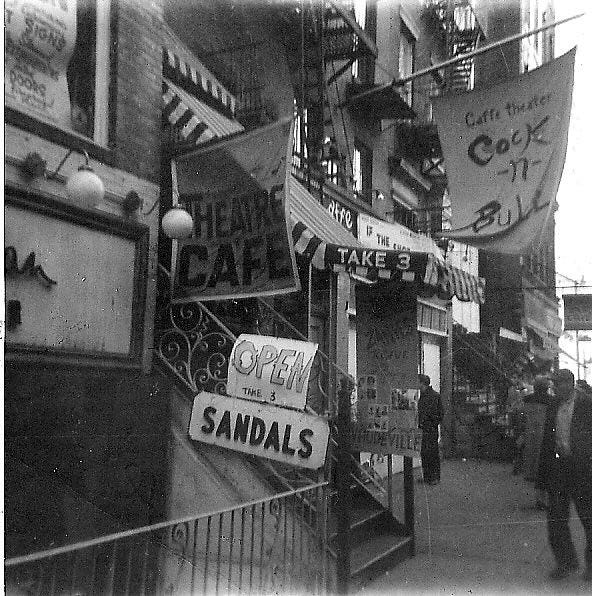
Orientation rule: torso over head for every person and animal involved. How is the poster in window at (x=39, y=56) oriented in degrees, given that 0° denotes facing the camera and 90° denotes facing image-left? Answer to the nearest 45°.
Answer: approximately 315°

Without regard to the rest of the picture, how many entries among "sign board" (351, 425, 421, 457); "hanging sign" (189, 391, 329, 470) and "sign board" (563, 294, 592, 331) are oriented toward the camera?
3

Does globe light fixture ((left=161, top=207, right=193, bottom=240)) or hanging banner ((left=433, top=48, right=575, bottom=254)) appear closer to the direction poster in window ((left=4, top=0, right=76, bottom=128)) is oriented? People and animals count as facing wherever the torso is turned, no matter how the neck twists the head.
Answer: the hanging banner

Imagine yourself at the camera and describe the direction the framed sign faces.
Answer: facing the viewer and to the right of the viewer

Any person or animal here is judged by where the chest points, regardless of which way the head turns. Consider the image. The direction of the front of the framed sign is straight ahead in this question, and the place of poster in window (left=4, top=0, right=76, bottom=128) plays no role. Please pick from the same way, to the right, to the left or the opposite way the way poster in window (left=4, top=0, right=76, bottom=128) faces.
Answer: the same way

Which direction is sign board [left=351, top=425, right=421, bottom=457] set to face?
toward the camera

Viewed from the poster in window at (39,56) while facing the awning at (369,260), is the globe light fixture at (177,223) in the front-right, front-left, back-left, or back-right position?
front-left

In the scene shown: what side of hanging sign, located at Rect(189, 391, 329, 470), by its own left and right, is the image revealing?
front

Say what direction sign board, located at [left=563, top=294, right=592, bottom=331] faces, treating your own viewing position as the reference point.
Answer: facing the viewer

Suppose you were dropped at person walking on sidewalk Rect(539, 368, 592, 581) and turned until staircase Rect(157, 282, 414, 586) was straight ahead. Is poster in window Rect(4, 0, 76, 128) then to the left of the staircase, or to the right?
left

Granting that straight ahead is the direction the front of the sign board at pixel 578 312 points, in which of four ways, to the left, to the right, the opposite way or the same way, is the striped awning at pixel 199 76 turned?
to the left
